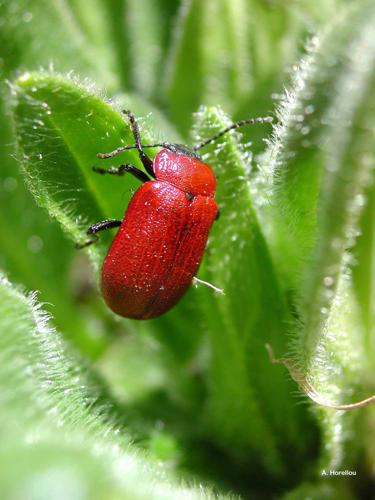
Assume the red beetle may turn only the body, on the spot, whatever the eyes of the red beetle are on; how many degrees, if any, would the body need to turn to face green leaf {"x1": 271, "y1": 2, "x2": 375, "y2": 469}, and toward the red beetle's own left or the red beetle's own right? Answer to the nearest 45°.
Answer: approximately 135° to the red beetle's own right

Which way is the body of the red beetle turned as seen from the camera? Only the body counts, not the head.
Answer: away from the camera

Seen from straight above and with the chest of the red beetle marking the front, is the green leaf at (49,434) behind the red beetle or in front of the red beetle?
behind
